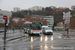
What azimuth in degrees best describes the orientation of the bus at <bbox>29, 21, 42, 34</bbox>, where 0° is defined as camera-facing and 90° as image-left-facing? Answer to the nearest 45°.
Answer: approximately 0°
